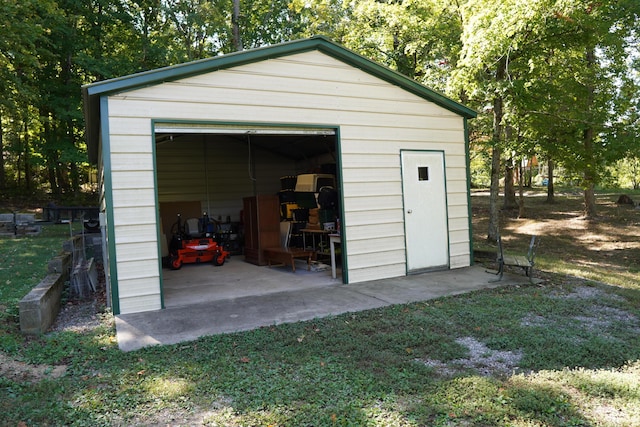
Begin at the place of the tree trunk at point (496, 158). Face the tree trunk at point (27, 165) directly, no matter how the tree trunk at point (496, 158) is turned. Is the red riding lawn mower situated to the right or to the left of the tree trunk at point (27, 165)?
left

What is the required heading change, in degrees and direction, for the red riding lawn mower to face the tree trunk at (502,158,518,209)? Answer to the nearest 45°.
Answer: approximately 90° to its left

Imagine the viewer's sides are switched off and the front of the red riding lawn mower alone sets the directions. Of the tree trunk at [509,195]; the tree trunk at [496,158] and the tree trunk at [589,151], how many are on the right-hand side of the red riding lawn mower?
0

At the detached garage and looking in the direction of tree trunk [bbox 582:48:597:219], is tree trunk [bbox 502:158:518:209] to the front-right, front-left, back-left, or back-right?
front-left

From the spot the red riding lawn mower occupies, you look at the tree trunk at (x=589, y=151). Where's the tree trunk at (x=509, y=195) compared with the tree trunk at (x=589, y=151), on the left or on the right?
left
